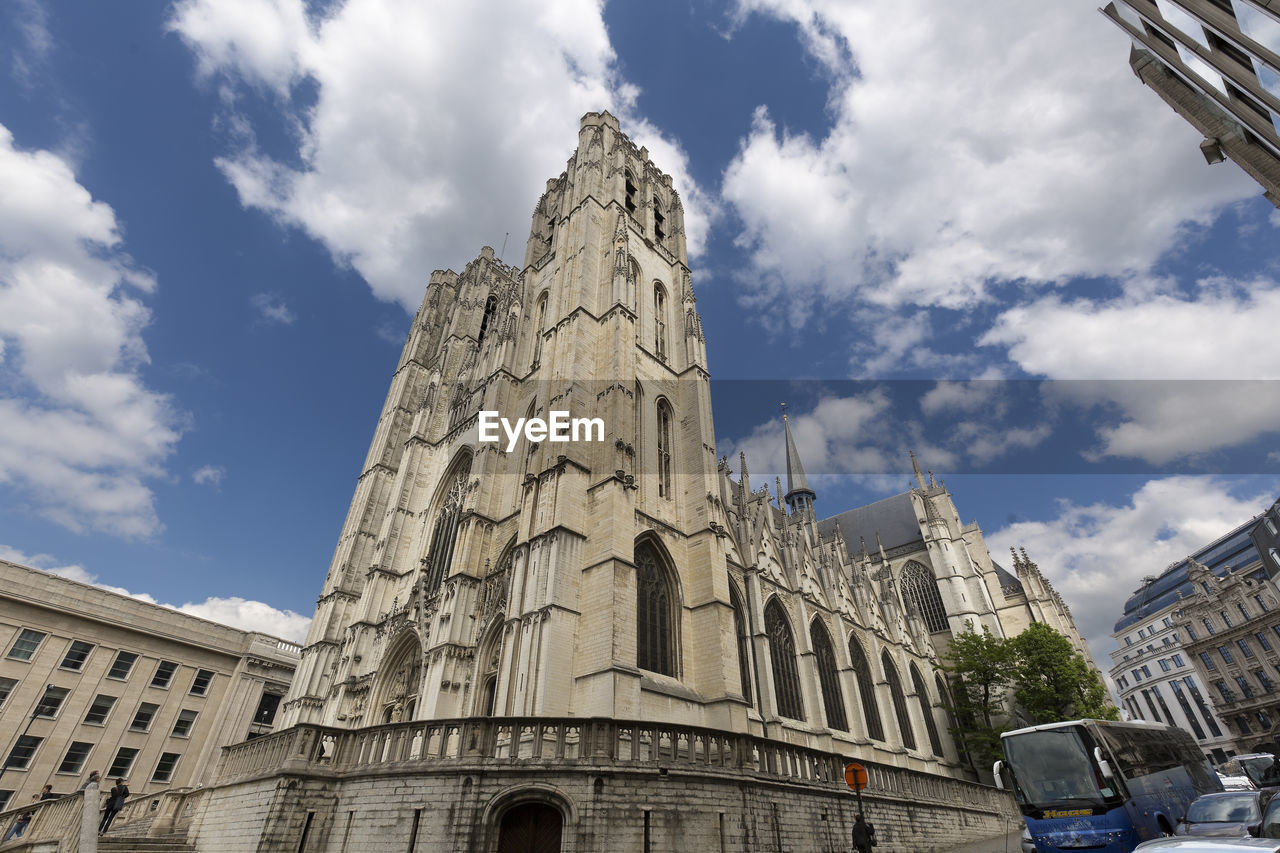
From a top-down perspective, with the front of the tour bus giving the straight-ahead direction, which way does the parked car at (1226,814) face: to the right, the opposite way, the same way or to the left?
the same way

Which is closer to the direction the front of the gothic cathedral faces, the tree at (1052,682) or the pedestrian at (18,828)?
the pedestrian

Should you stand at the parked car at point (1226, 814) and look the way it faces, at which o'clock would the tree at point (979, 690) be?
The tree is roughly at 4 o'clock from the parked car.

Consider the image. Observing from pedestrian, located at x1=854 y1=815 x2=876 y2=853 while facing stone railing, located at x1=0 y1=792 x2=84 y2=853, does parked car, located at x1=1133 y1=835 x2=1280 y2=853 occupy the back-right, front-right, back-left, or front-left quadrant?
back-left

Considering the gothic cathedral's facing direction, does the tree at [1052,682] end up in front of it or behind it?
behind

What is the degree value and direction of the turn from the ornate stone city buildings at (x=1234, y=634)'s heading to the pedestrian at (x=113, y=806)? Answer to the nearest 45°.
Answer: approximately 45° to its left

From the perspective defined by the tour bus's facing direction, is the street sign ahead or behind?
ahead

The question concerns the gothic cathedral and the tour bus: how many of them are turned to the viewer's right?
0

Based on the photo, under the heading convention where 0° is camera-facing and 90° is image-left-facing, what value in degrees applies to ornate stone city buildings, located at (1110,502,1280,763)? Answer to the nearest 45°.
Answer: approximately 45°

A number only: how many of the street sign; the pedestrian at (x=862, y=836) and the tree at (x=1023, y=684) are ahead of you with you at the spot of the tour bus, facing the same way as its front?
2

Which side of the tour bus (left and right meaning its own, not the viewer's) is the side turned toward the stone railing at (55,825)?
front

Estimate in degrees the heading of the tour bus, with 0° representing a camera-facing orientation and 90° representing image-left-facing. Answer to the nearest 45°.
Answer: approximately 45°

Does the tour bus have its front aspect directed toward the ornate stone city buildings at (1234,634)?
no

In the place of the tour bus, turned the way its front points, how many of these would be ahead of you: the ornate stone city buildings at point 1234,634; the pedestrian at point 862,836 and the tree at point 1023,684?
1

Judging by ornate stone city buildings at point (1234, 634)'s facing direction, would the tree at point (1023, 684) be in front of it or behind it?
in front

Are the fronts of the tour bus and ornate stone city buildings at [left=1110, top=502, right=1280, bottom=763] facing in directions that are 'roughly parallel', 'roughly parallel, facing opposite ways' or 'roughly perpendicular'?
roughly parallel

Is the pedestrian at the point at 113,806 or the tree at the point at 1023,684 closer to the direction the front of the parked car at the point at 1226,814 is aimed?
the pedestrian
